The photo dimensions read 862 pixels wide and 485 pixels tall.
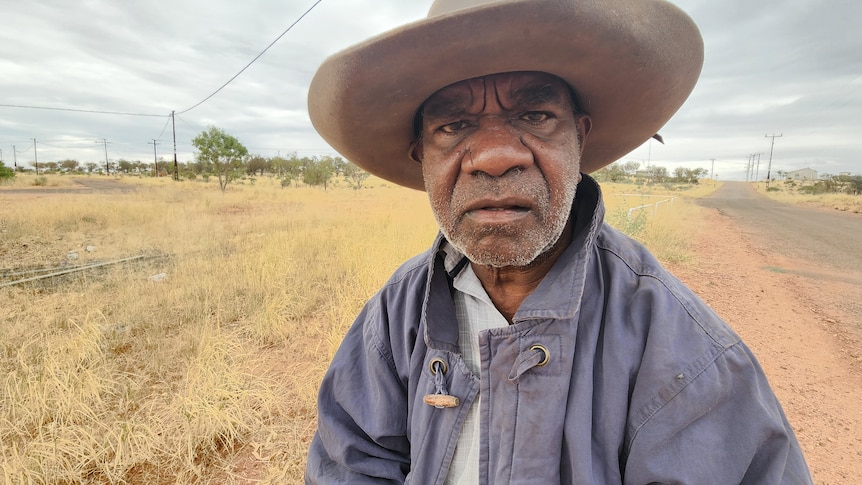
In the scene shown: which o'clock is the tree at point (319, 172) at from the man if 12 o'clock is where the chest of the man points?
The tree is roughly at 5 o'clock from the man.

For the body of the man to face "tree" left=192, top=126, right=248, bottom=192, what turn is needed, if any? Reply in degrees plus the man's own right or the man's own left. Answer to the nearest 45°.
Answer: approximately 135° to the man's own right

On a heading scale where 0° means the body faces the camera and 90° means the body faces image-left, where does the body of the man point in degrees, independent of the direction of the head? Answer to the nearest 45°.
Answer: approximately 0°
